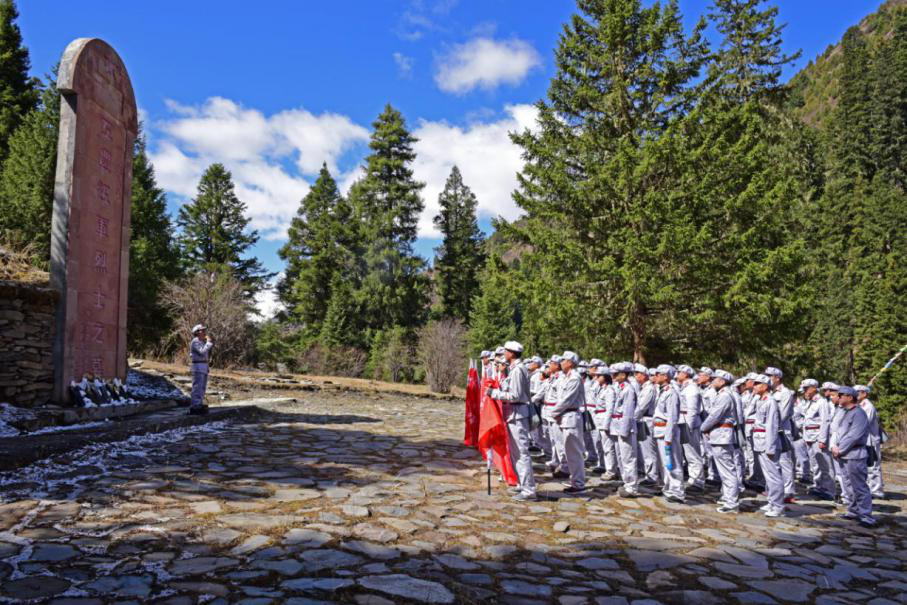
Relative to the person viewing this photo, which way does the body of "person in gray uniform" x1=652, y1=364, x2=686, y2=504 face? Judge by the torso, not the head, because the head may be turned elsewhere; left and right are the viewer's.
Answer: facing to the left of the viewer

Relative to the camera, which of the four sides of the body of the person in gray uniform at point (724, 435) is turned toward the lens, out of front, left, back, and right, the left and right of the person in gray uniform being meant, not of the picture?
left

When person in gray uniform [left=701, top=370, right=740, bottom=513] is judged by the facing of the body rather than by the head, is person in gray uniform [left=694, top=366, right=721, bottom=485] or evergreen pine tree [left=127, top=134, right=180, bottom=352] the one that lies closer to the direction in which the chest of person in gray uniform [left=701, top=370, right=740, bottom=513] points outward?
the evergreen pine tree

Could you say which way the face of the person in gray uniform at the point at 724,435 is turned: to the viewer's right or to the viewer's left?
to the viewer's left

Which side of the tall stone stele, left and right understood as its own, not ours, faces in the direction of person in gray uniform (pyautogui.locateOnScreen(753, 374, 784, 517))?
front

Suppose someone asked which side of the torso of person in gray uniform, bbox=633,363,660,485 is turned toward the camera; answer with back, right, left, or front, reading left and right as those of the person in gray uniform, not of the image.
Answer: left

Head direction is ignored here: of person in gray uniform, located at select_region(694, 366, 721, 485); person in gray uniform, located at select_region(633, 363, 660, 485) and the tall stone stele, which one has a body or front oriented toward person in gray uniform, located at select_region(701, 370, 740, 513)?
the tall stone stele

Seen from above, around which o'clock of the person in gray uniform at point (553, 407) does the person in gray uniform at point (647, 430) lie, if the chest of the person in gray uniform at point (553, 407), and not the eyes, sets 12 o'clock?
the person in gray uniform at point (647, 430) is roughly at 6 o'clock from the person in gray uniform at point (553, 407).

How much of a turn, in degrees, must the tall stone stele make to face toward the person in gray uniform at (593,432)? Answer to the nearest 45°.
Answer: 0° — it already faces them

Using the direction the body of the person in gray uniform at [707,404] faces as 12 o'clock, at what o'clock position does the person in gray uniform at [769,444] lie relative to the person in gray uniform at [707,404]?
the person in gray uniform at [769,444] is roughly at 8 o'clock from the person in gray uniform at [707,404].

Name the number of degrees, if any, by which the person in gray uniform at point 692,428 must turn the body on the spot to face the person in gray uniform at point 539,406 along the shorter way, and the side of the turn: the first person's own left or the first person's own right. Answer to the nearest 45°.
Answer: approximately 45° to the first person's own right

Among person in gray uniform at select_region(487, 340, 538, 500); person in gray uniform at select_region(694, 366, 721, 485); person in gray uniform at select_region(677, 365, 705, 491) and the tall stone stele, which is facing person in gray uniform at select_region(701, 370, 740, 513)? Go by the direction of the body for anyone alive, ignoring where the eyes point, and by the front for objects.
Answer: the tall stone stele
